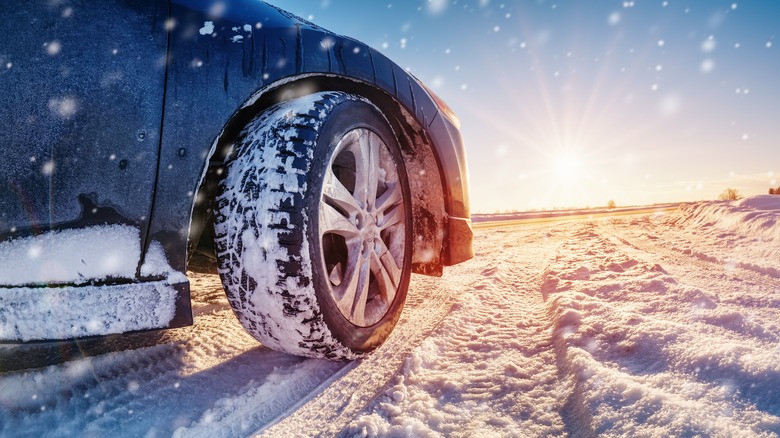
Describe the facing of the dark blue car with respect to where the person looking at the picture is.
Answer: facing away from the viewer and to the right of the viewer
